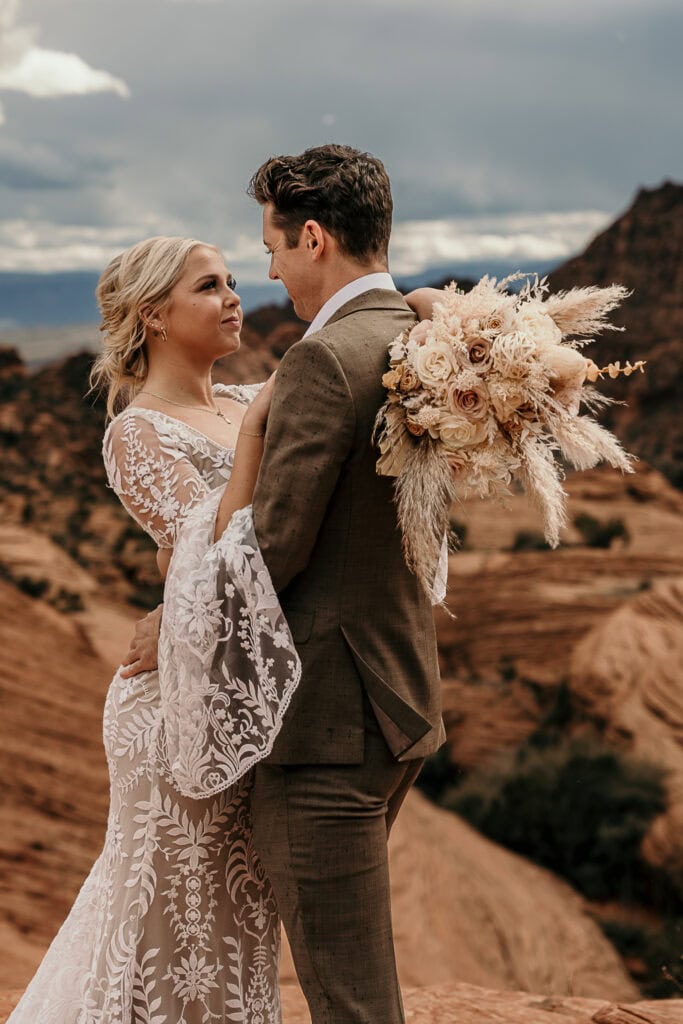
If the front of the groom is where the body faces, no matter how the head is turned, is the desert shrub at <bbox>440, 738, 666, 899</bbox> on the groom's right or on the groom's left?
on the groom's right

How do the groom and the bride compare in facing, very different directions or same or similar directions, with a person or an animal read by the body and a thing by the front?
very different directions

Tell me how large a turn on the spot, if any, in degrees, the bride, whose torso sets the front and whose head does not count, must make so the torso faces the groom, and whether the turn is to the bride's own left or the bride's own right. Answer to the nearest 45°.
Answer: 0° — they already face them

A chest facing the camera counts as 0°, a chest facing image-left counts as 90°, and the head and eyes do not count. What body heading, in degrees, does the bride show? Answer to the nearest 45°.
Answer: approximately 315°

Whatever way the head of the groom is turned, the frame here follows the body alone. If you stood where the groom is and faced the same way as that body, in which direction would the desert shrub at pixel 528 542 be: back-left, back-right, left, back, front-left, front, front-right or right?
front-right

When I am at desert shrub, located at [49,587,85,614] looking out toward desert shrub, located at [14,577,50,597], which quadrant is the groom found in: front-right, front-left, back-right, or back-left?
back-left

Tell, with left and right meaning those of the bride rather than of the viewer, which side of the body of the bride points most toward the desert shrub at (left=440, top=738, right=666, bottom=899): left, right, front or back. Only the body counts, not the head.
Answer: left

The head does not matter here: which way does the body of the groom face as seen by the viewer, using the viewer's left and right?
facing away from the viewer and to the left of the viewer

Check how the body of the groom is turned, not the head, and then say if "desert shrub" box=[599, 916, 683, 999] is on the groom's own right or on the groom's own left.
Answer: on the groom's own right

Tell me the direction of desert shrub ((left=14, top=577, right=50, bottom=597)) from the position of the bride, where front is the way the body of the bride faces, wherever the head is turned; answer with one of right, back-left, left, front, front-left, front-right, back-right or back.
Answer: back-left
